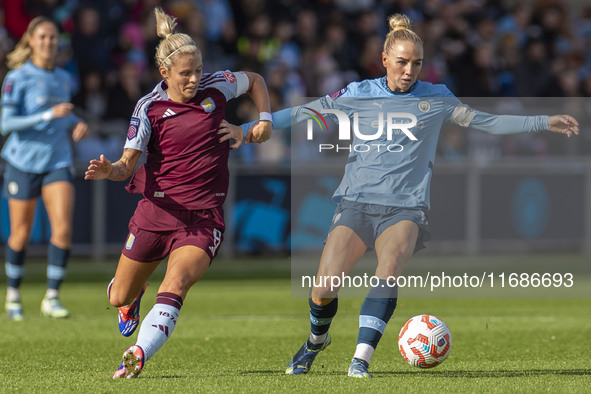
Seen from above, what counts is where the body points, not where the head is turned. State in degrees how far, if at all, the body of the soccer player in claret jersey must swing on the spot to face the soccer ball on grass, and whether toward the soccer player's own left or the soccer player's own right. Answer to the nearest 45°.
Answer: approximately 90° to the soccer player's own left

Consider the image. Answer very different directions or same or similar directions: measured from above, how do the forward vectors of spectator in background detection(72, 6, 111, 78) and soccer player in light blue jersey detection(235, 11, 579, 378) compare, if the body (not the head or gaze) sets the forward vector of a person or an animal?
same or similar directions

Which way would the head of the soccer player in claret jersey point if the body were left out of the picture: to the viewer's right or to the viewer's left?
to the viewer's right

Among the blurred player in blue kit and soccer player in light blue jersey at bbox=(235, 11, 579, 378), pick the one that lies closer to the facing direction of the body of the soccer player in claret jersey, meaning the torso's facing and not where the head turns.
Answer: the soccer player in light blue jersey

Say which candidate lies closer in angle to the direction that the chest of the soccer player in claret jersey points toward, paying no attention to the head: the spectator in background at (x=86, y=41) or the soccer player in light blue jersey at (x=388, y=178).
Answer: the soccer player in light blue jersey

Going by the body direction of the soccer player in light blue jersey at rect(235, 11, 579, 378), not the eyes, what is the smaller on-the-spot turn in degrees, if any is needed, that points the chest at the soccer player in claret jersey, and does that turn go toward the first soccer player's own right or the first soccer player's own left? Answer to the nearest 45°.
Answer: approximately 90° to the first soccer player's own right

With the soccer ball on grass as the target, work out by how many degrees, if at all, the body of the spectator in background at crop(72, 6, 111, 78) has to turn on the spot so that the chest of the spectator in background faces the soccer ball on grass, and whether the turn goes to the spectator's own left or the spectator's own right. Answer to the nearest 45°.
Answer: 0° — they already face it

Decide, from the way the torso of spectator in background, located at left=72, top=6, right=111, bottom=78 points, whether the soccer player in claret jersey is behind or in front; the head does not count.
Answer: in front

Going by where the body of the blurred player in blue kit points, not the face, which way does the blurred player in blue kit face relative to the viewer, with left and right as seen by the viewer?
facing the viewer and to the right of the viewer

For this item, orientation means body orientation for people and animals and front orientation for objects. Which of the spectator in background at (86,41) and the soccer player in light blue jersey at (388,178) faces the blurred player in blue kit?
the spectator in background

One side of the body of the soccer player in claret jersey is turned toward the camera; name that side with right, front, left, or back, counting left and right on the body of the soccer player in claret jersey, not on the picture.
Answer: front

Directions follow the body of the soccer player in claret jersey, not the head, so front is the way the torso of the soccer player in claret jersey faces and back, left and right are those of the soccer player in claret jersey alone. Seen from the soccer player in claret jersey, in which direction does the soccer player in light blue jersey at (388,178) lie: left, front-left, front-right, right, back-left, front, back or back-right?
left

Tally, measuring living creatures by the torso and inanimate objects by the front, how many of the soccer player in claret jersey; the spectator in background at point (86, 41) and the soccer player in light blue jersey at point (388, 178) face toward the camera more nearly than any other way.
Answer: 3

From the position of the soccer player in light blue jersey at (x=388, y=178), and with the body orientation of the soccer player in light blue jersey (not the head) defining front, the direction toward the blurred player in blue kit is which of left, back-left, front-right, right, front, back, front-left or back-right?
back-right

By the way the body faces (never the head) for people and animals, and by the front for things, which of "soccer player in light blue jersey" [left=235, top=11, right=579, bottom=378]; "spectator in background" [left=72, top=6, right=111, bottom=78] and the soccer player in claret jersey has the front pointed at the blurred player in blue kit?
the spectator in background

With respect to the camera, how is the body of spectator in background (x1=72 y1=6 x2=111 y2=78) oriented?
toward the camera

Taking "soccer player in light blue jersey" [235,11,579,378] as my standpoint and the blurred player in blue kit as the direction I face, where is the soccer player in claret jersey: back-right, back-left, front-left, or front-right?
front-left

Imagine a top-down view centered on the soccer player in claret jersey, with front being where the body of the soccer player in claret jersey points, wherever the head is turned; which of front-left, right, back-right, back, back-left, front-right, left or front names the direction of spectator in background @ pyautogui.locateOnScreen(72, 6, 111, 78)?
back

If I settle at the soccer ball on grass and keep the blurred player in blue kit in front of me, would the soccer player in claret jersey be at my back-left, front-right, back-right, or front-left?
front-left

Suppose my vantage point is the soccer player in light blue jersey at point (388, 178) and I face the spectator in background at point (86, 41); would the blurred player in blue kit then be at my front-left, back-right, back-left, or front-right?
front-left
